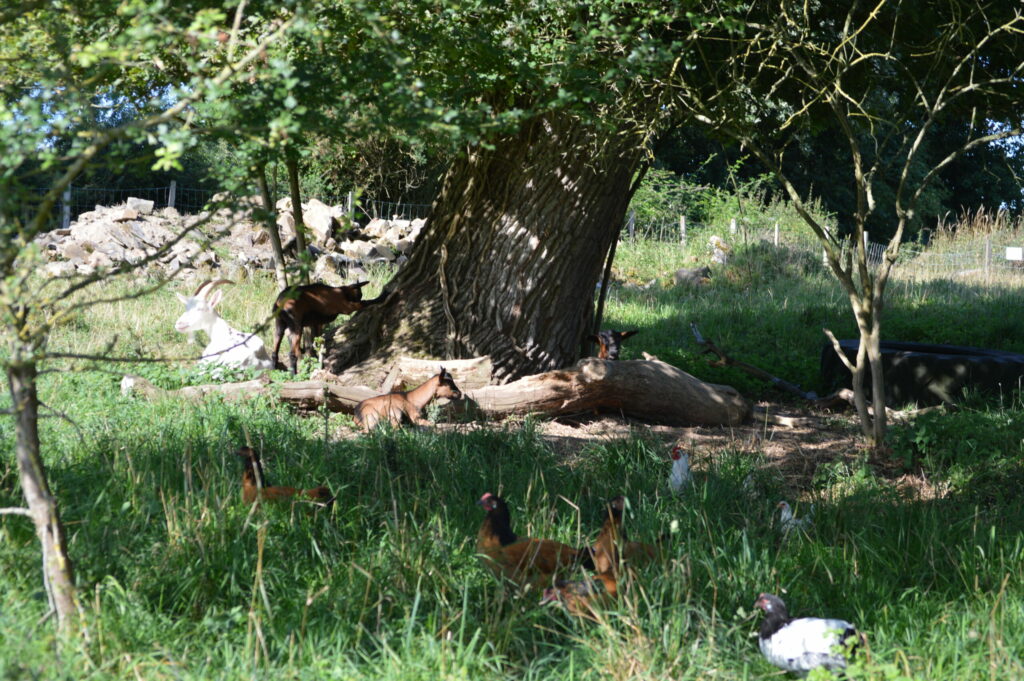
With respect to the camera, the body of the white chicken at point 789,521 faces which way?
to the viewer's left

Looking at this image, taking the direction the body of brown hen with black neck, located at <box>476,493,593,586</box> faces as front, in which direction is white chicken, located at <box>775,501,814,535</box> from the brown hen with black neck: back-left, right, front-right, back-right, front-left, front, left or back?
back-right

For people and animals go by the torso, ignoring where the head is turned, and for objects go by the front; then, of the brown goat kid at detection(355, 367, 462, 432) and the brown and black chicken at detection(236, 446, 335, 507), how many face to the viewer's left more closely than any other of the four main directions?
1

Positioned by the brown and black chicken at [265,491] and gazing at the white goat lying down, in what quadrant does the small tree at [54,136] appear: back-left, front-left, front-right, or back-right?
back-left

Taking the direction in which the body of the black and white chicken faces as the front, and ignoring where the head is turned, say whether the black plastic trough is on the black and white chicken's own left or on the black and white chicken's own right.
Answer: on the black and white chicken's own right

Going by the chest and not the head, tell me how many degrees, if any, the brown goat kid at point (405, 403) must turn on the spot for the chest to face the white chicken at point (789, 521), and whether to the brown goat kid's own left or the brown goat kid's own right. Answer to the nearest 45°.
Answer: approximately 45° to the brown goat kid's own right

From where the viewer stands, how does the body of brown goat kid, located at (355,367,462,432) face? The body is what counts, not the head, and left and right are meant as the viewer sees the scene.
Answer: facing to the right of the viewer

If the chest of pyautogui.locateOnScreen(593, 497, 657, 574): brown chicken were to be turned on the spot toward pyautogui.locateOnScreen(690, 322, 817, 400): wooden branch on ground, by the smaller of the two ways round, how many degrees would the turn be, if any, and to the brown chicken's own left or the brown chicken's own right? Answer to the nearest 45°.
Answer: approximately 90° to the brown chicken's own right

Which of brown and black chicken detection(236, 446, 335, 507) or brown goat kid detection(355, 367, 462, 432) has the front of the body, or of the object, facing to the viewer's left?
the brown and black chicken

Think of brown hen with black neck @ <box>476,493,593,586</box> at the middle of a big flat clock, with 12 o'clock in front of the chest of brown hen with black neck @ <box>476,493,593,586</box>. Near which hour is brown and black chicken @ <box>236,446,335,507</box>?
brown and black chicken @ <box>236,446,335,507</box> is roughly at 1 o'clock from brown hen with black neck @ <box>476,493,593,586</box>.

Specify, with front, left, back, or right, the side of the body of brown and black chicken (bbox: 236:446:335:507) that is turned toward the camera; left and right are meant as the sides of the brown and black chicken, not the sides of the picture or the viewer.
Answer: left

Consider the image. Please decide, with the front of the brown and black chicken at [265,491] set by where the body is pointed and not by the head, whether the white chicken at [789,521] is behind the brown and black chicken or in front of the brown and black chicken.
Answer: behind

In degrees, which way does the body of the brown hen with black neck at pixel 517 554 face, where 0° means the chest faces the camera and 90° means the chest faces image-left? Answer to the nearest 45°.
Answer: approximately 90°

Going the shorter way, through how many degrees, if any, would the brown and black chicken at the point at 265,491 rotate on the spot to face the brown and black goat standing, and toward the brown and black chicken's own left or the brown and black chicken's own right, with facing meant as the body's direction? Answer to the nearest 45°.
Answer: approximately 90° to the brown and black chicken's own right

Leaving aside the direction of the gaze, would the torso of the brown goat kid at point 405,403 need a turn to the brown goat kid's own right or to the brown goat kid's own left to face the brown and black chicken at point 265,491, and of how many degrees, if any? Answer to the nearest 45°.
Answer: approximately 90° to the brown goat kid's own right

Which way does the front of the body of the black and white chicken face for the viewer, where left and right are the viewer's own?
facing to the left of the viewer
